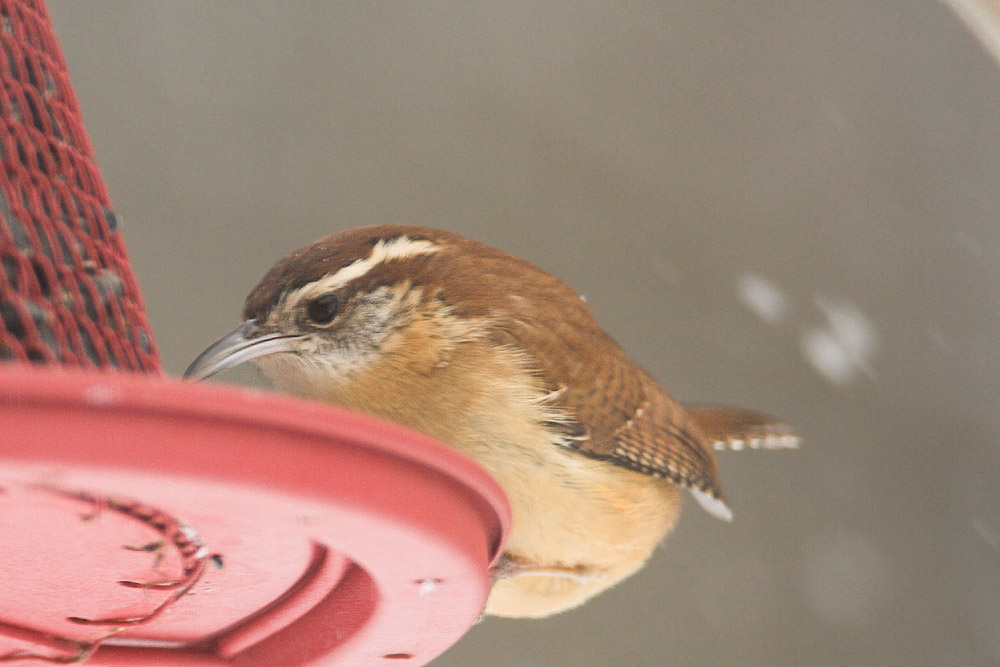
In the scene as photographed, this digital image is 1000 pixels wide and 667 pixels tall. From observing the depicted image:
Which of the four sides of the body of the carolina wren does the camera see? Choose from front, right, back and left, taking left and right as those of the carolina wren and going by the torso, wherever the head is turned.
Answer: left
